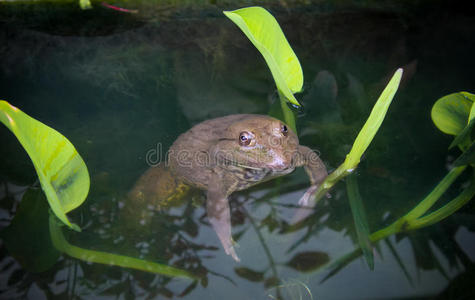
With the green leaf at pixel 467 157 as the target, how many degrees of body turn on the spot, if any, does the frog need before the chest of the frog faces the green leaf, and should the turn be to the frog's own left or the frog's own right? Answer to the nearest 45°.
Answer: approximately 45° to the frog's own left

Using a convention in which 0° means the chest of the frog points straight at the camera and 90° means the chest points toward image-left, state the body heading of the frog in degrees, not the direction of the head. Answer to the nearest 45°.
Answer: approximately 315°

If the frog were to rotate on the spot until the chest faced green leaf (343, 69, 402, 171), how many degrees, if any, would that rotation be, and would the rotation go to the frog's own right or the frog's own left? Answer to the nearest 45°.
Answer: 0° — it already faces it
